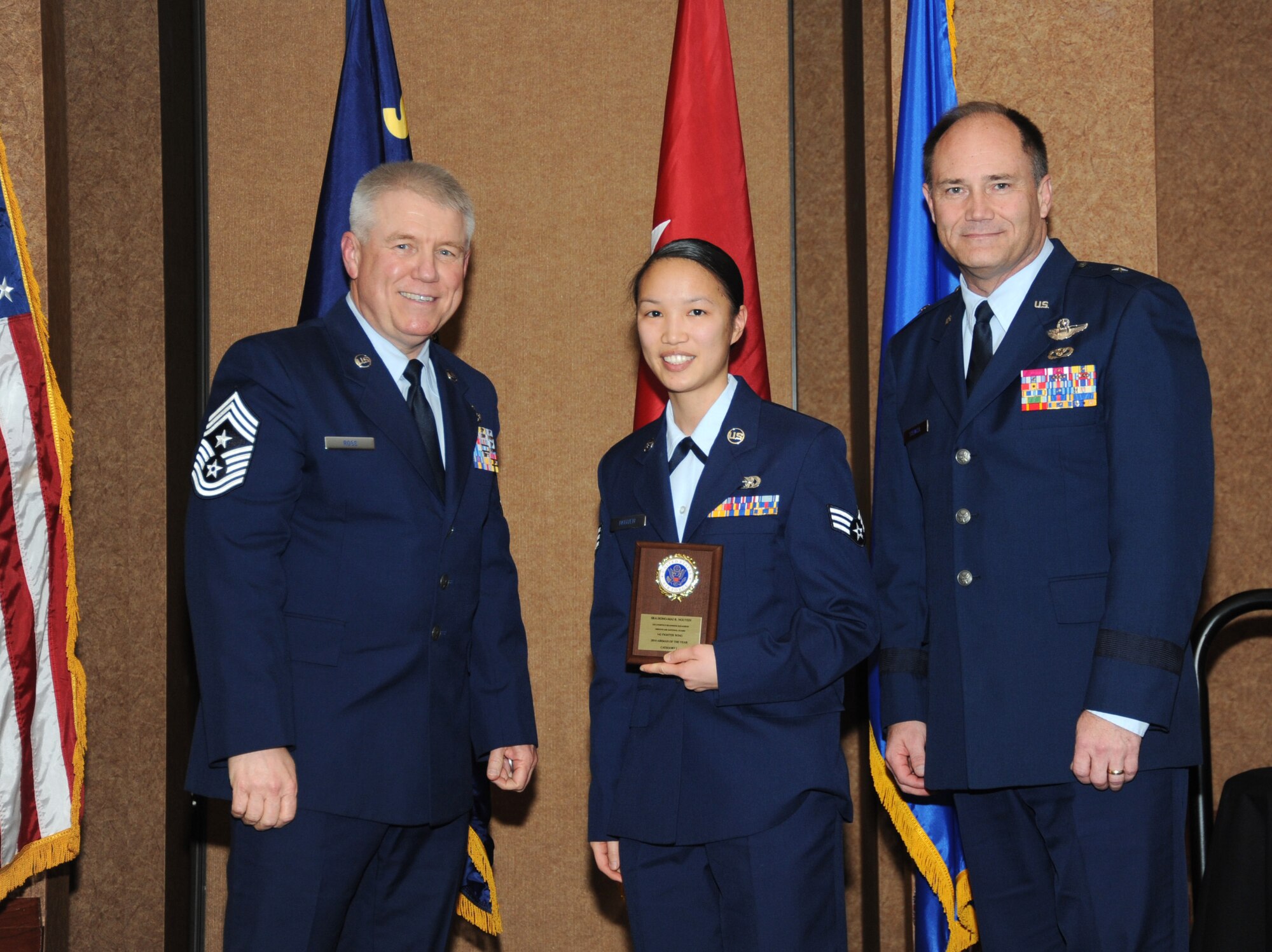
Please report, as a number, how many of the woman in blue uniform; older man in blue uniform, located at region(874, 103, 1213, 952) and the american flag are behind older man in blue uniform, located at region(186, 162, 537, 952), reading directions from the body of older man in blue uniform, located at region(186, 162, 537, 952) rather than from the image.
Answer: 1

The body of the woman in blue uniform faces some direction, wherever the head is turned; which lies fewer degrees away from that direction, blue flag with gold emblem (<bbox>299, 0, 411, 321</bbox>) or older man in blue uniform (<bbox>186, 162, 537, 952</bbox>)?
the older man in blue uniform

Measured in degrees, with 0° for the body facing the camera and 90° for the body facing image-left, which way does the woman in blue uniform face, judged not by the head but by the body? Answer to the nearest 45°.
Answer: approximately 45°

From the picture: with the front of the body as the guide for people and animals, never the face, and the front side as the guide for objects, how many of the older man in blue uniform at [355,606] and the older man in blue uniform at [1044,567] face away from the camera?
0

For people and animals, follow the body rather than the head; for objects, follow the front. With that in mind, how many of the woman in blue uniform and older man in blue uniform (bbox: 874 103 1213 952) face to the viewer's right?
0

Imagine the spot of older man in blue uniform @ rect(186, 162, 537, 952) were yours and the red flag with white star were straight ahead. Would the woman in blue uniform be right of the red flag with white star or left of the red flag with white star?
right

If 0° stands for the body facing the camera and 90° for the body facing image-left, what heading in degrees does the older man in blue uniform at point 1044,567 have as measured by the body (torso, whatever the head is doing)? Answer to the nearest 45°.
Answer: approximately 45°

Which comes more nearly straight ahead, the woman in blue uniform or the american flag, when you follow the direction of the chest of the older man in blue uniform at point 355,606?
the woman in blue uniform
